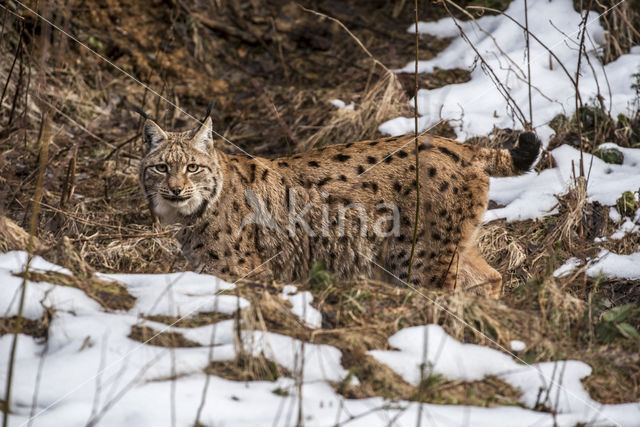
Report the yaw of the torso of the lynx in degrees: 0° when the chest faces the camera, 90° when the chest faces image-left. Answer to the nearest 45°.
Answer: approximately 90°
